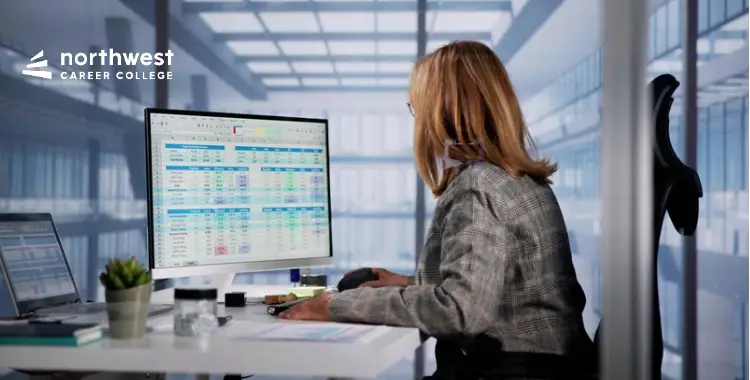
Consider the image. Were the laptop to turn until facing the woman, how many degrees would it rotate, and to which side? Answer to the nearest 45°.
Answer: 0° — it already faces them

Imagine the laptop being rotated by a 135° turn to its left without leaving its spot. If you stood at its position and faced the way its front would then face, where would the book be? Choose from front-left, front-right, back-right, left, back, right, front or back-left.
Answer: back

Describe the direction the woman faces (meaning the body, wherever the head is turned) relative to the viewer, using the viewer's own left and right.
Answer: facing away from the viewer and to the left of the viewer

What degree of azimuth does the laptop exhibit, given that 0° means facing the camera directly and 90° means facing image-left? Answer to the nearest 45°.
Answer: approximately 315°

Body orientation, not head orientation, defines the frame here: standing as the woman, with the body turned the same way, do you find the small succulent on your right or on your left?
on your left

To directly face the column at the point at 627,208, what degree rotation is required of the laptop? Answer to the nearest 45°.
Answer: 0° — it already faces it

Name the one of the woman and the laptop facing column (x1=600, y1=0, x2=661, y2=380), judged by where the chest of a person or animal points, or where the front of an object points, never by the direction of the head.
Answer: the laptop

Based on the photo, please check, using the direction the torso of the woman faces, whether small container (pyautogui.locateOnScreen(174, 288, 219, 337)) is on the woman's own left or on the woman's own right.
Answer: on the woman's own left

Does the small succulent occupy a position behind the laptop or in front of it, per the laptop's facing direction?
in front

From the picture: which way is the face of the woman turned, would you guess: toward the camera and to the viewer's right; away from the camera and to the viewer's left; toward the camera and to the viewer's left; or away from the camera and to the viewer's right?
away from the camera and to the viewer's left

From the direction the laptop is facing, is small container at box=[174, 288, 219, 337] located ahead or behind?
ahead
